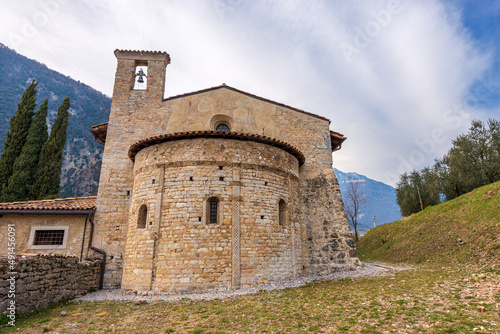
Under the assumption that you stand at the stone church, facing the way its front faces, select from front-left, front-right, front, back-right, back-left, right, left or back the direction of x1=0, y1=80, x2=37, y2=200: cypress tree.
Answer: front-left

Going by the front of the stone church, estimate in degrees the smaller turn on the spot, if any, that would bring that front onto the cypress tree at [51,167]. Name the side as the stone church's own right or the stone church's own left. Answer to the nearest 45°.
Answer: approximately 45° to the stone church's own left

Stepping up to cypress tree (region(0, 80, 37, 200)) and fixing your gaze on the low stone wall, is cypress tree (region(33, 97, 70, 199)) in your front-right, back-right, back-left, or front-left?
front-left

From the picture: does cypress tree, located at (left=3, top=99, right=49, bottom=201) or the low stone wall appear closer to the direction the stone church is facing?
the cypress tree

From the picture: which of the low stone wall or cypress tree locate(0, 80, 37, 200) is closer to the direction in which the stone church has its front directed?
the cypress tree

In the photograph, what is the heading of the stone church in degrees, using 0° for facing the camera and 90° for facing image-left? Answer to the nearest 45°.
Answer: approximately 180°
